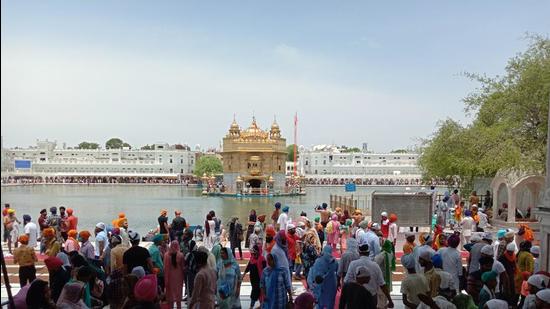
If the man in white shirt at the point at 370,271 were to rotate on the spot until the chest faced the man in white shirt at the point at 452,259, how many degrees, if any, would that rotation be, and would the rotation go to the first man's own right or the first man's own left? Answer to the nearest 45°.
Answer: approximately 45° to the first man's own right

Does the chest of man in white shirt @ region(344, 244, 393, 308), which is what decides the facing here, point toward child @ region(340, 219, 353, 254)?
yes

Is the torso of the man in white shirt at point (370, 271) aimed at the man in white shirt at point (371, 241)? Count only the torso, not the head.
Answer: yes

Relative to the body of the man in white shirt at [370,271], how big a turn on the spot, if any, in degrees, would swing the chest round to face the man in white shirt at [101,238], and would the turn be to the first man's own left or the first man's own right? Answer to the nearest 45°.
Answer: approximately 45° to the first man's own left

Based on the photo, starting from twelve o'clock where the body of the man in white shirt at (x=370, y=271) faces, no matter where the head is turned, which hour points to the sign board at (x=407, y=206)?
The sign board is roughly at 12 o'clock from the man in white shirt.

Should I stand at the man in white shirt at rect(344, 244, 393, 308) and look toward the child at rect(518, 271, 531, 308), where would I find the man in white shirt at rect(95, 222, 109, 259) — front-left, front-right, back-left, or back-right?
back-left

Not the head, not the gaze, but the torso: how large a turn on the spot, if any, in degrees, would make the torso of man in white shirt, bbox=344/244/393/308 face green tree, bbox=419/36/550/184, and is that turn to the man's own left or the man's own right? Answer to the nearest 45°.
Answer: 0° — they already face it

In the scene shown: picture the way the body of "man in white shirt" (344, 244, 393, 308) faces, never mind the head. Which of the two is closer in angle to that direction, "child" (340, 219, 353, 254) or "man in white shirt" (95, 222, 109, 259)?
the child

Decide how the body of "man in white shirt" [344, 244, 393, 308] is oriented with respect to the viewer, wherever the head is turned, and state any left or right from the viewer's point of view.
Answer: facing away from the viewer
